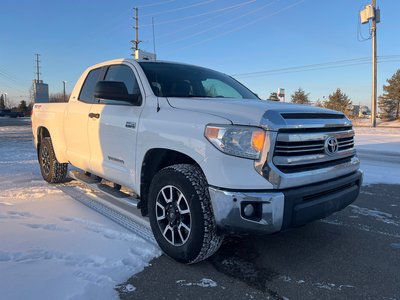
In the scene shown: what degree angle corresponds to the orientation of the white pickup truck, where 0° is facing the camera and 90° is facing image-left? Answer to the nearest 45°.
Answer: approximately 315°

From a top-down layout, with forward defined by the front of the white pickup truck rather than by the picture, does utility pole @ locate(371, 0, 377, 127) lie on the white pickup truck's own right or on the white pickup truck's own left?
on the white pickup truck's own left
